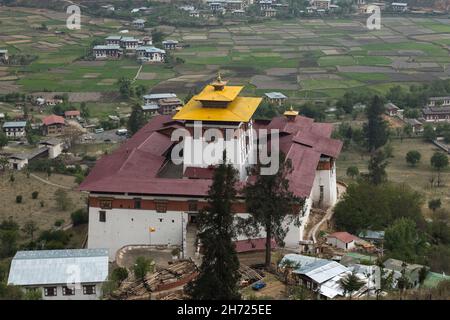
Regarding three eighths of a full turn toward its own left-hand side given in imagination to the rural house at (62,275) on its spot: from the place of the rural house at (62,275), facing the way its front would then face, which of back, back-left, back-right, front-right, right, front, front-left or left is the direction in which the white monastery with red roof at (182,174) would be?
front

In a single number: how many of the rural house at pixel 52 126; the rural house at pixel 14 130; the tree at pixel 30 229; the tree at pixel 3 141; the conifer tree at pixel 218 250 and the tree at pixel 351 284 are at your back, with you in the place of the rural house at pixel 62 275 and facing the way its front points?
4

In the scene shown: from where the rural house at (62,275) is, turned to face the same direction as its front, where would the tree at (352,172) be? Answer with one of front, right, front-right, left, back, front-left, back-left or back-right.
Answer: back-left

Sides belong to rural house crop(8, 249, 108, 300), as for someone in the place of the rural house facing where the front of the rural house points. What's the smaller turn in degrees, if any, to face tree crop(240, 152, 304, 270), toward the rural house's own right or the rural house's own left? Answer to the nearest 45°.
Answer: approximately 90° to the rural house's own left

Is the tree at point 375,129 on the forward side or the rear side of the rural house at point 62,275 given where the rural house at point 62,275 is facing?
on the rear side

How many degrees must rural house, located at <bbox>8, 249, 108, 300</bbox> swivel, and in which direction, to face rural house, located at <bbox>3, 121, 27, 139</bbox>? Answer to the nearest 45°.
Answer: approximately 180°

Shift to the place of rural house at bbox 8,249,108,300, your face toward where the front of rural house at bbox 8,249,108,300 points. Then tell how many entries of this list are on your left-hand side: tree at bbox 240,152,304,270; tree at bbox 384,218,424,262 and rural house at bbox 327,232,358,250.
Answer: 3

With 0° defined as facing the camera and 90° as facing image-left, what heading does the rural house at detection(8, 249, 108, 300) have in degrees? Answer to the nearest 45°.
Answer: approximately 0°

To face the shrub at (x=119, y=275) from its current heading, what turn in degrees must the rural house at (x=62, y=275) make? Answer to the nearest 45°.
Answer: approximately 90° to its left

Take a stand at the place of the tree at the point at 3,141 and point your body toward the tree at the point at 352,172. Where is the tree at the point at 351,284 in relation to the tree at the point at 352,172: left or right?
right

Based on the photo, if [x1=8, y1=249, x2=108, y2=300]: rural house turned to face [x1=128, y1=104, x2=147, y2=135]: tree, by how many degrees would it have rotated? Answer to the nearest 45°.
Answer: approximately 180°

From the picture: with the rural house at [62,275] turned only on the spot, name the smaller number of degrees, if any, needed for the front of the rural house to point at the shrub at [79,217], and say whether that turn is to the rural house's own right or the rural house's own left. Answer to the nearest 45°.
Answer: approximately 180°

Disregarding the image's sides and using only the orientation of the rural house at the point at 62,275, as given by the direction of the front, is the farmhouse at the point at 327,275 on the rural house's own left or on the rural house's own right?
on the rural house's own left

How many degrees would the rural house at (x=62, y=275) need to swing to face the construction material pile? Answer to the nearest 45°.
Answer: approximately 45° to its left

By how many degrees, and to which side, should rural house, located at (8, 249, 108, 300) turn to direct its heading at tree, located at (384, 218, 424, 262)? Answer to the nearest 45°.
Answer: approximately 90° to its left

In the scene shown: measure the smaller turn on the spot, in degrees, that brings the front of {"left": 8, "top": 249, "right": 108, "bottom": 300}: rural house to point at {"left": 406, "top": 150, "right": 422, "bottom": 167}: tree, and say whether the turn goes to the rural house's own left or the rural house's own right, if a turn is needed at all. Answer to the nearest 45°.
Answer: approximately 135° to the rural house's own left

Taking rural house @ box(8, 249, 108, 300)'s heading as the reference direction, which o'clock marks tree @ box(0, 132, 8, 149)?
The tree is roughly at 6 o'clock from the rural house.
